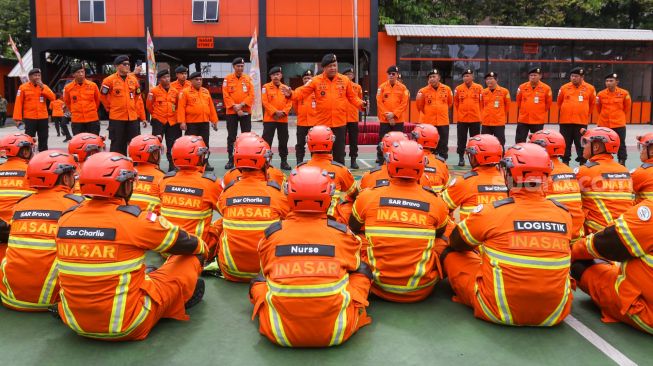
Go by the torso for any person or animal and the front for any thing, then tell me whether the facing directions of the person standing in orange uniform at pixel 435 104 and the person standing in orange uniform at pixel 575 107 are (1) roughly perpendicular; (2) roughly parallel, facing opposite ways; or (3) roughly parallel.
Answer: roughly parallel

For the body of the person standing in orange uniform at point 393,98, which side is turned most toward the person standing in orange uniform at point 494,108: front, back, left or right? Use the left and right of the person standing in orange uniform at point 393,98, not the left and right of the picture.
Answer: left

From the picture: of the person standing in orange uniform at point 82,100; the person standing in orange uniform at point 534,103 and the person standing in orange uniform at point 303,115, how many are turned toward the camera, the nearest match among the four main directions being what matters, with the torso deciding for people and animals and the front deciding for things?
3

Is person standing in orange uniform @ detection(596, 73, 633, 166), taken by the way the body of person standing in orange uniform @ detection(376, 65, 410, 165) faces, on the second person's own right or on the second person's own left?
on the second person's own left

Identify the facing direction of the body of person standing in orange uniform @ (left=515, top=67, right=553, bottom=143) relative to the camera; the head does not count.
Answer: toward the camera

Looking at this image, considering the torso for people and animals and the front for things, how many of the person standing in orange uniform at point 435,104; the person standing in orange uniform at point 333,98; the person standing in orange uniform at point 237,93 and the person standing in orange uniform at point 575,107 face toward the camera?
4

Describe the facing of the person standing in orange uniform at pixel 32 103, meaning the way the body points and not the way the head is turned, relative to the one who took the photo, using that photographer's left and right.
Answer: facing the viewer and to the right of the viewer

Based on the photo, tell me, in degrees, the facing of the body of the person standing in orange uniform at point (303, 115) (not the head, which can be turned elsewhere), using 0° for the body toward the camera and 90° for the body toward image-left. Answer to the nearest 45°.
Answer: approximately 0°

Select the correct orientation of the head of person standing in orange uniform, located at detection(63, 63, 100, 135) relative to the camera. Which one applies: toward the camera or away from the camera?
toward the camera

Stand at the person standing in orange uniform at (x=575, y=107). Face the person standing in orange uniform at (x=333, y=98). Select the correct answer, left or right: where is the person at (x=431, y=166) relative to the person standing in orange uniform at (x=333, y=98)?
left

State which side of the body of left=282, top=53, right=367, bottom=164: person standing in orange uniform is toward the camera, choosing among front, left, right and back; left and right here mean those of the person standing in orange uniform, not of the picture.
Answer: front
